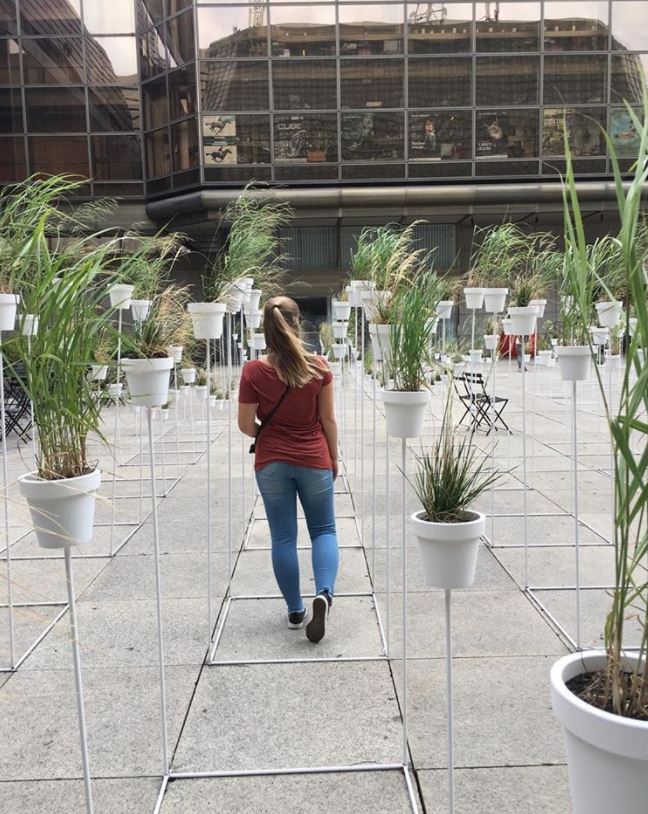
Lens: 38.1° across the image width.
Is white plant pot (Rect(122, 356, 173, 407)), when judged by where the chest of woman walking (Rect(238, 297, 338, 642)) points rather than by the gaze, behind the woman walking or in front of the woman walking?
behind

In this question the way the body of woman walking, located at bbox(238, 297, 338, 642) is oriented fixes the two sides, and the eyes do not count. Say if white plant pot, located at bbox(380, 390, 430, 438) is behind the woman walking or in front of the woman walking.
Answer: behind

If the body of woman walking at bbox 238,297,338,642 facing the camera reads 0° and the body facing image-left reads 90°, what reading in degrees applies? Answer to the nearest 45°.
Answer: approximately 180°

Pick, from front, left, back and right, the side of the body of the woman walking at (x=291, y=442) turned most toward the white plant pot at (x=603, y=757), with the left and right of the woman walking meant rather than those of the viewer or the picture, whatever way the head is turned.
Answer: back

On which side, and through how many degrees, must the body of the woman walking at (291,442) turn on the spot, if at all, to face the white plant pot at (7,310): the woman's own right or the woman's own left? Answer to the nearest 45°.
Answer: approximately 90° to the woman's own left

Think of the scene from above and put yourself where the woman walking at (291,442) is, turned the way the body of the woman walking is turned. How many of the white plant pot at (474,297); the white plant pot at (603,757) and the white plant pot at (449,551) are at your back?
2

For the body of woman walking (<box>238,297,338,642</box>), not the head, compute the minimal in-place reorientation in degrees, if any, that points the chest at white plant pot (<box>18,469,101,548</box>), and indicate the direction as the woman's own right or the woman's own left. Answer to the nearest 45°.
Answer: approximately 180°
